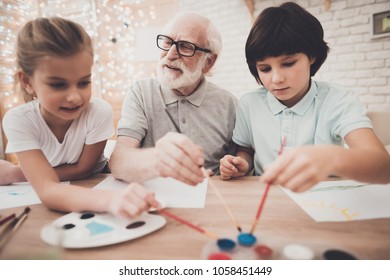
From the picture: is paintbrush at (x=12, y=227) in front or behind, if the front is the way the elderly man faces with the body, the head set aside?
in front

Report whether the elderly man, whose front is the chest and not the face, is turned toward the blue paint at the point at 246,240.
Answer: yes

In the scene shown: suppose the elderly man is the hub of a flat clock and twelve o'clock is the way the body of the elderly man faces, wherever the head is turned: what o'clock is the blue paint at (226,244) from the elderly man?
The blue paint is roughly at 12 o'clock from the elderly man.

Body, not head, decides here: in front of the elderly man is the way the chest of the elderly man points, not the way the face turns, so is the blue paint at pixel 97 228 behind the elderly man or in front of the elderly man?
in front

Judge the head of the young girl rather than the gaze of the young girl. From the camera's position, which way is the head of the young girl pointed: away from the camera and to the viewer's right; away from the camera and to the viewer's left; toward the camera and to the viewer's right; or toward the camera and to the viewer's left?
toward the camera and to the viewer's right

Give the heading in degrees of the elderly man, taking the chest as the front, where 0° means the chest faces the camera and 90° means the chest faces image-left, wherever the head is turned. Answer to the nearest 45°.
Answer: approximately 0°
